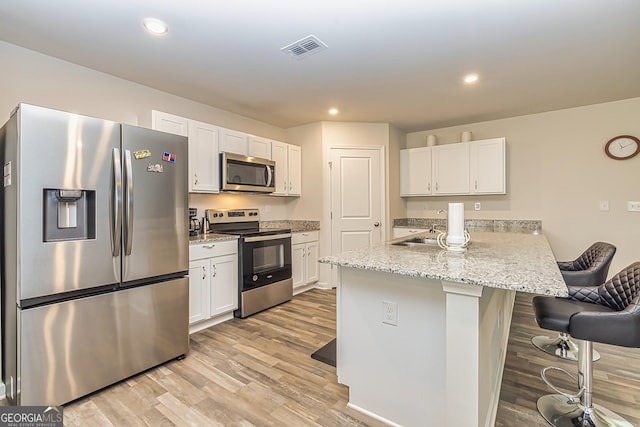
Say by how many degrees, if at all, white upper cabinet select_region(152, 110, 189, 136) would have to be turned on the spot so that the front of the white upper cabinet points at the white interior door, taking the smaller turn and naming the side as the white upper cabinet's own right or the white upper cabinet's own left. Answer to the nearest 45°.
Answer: approximately 45° to the white upper cabinet's own left

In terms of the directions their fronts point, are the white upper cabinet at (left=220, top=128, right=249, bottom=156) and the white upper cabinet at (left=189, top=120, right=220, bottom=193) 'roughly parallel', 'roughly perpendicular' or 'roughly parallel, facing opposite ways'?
roughly parallel

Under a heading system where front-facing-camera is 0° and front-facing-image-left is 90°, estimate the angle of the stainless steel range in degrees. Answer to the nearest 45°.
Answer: approximately 315°

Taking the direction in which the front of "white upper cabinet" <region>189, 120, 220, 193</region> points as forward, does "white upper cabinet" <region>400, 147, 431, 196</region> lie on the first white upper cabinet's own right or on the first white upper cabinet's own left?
on the first white upper cabinet's own left

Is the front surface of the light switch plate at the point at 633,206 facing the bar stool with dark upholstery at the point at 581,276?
yes

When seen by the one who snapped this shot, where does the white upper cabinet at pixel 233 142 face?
facing the viewer and to the right of the viewer

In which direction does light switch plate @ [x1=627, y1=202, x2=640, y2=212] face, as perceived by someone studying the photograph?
facing the viewer

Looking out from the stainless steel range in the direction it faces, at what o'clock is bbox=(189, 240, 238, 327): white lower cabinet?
The white lower cabinet is roughly at 3 o'clock from the stainless steel range.

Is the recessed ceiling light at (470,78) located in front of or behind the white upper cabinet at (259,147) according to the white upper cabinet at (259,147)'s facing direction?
in front

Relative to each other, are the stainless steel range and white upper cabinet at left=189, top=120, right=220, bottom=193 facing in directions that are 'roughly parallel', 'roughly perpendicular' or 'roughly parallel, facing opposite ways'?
roughly parallel

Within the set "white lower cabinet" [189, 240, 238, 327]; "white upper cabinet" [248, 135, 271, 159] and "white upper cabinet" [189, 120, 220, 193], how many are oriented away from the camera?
0
